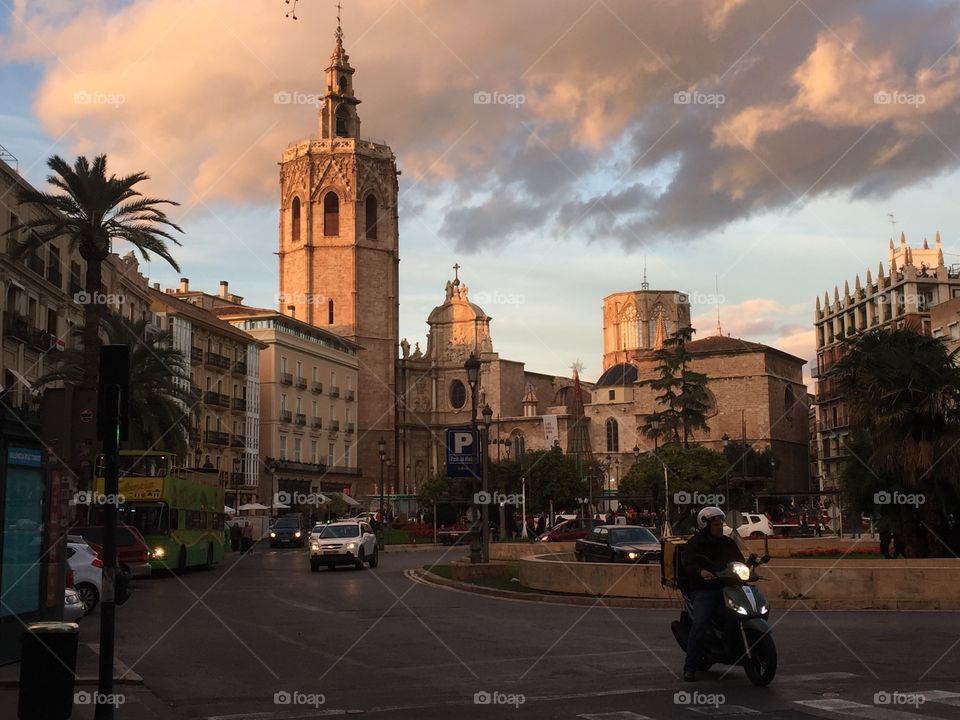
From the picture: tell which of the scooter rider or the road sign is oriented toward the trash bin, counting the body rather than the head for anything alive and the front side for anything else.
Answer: the road sign

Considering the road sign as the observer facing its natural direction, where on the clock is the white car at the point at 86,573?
The white car is roughly at 1 o'clock from the road sign.

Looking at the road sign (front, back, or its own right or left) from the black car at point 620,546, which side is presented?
left

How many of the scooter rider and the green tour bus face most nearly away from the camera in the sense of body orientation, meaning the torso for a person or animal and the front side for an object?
0

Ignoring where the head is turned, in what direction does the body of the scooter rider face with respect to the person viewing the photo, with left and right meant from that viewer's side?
facing the viewer and to the right of the viewer

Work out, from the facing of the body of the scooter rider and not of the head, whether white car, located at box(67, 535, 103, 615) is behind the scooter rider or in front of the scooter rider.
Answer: behind

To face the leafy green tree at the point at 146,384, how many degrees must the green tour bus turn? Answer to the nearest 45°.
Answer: approximately 135° to its right

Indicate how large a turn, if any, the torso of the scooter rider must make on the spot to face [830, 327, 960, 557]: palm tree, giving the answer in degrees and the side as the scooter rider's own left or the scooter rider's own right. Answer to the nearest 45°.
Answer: approximately 135° to the scooter rider's own left

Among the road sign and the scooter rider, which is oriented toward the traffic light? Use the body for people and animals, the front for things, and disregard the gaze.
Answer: the road sign

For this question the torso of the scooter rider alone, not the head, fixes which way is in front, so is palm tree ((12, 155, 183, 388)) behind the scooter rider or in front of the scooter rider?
behind
